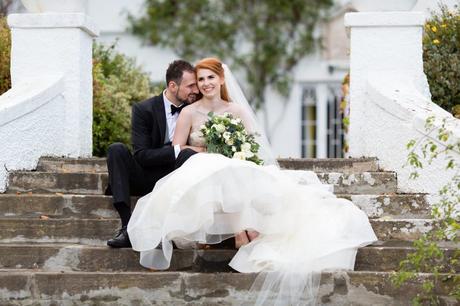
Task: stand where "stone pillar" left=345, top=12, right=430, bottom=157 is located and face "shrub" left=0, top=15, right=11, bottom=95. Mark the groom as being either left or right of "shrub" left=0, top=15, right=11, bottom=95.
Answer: left

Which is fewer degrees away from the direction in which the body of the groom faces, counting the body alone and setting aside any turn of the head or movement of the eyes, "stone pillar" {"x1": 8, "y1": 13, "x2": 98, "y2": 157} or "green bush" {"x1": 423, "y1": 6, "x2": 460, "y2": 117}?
the green bush

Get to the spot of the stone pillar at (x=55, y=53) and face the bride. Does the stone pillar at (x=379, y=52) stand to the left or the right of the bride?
left

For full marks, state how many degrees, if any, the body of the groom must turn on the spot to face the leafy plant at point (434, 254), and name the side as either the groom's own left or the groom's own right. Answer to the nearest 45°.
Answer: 0° — they already face it

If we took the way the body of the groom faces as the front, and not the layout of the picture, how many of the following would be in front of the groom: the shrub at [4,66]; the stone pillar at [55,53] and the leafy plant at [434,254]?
1

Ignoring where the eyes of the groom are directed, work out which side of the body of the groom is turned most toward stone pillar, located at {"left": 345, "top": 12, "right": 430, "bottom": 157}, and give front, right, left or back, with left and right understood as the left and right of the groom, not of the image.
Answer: left

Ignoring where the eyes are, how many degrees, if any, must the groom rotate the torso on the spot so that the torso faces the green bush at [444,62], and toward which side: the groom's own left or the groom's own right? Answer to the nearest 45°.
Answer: approximately 90° to the groom's own left

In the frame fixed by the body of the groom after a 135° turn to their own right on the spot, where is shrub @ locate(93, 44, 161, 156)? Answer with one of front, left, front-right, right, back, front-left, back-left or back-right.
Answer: right

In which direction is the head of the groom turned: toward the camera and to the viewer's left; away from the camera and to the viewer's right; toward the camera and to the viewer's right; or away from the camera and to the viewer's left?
toward the camera and to the viewer's right

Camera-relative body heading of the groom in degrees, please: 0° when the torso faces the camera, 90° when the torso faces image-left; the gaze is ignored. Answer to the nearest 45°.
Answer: approximately 315°
